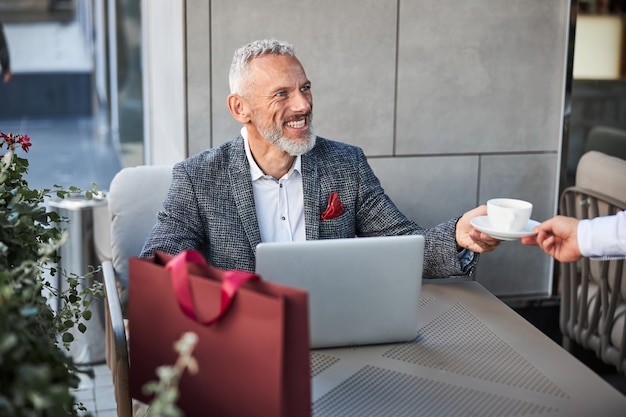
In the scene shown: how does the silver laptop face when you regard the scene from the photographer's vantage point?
facing away from the viewer

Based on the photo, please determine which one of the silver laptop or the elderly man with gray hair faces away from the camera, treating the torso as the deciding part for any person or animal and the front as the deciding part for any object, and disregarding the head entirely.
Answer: the silver laptop

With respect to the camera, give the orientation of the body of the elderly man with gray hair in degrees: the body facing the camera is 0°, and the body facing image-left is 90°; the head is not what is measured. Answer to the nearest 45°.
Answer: approximately 0°

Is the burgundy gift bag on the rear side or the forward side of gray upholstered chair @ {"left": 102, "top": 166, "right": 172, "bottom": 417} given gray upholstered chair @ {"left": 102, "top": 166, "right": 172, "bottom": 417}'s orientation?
on the forward side

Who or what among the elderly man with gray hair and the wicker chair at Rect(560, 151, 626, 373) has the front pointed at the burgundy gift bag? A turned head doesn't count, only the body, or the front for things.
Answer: the elderly man with gray hair

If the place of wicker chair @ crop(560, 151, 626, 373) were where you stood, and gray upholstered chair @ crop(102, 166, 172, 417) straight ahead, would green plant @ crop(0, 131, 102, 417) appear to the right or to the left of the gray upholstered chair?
left

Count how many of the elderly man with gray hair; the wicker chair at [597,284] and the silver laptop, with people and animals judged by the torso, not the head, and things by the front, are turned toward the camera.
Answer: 1

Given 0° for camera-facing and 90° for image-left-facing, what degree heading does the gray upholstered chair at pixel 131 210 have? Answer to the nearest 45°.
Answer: approximately 315°

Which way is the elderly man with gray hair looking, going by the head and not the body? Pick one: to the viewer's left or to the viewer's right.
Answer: to the viewer's right
